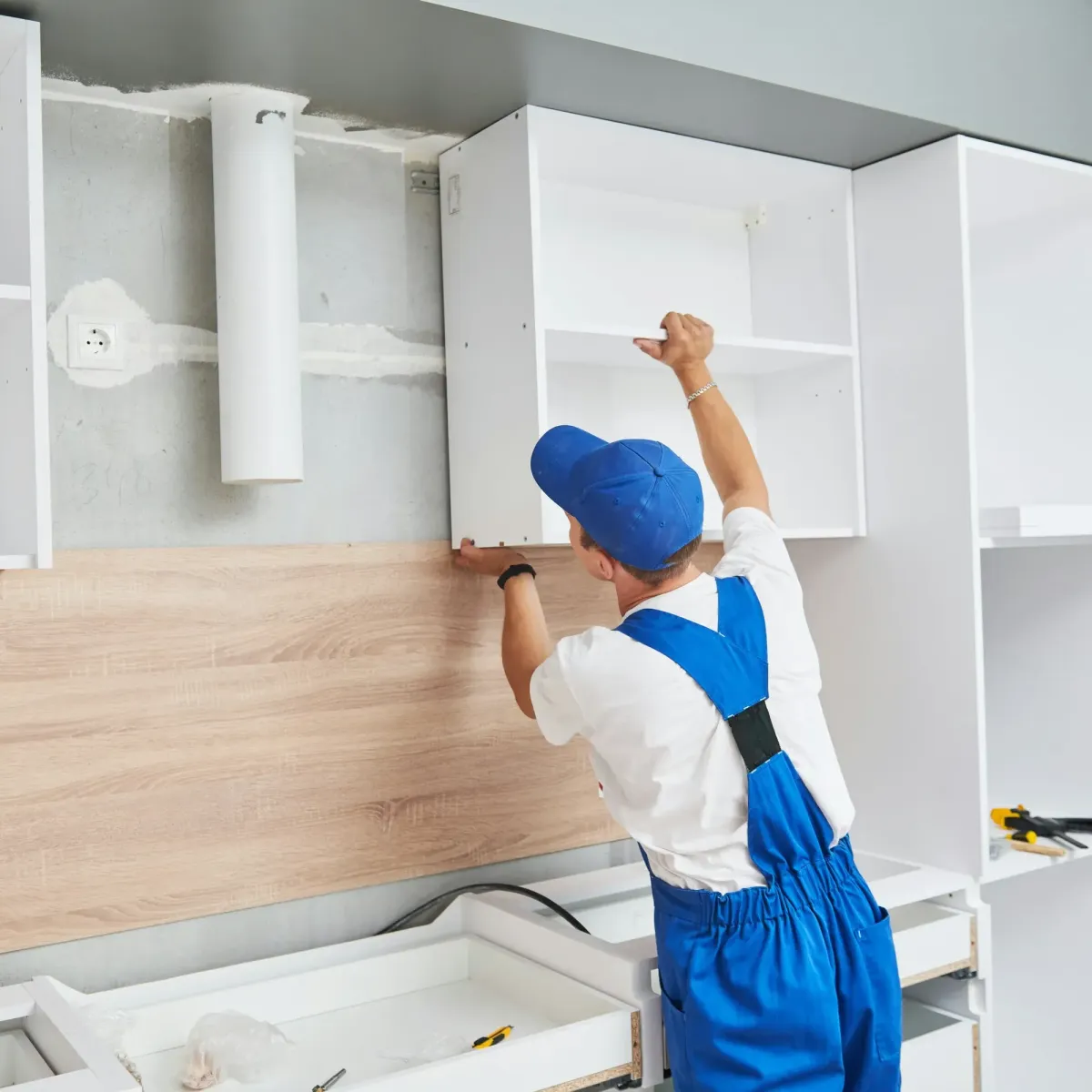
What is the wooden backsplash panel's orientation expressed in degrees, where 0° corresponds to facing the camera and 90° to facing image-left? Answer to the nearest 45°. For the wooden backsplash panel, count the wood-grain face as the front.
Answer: approximately 315°

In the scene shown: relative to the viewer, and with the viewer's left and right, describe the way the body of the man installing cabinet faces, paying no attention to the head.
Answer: facing away from the viewer and to the left of the viewer

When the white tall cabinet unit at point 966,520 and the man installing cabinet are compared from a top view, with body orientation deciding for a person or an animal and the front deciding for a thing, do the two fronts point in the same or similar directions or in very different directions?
very different directions

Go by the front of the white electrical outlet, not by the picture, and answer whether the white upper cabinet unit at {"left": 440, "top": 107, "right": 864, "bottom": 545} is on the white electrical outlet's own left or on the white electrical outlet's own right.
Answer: on the white electrical outlet's own left

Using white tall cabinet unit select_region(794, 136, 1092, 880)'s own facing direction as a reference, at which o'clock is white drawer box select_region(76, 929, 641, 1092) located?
The white drawer box is roughly at 3 o'clock from the white tall cabinet unit.

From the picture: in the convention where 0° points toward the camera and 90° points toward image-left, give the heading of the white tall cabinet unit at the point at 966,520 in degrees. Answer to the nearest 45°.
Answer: approximately 315°

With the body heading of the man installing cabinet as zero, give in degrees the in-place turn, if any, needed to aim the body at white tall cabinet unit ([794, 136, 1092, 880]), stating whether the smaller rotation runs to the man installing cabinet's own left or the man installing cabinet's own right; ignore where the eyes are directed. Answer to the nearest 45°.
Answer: approximately 90° to the man installing cabinet's own right

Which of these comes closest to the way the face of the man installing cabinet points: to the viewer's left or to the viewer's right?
to the viewer's left

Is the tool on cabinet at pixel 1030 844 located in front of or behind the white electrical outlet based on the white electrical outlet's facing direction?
in front

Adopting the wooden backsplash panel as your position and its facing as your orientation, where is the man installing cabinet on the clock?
The man installing cabinet is roughly at 10 o'clock from the wooden backsplash panel.

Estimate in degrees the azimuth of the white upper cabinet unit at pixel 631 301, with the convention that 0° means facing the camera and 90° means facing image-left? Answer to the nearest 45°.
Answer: approximately 315°

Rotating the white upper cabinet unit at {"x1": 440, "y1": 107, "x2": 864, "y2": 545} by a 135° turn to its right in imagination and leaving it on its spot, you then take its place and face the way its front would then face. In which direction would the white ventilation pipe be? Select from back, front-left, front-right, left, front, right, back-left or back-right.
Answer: front-left

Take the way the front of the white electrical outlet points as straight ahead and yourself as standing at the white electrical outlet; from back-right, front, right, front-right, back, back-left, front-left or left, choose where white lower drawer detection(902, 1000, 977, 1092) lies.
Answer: front-left
